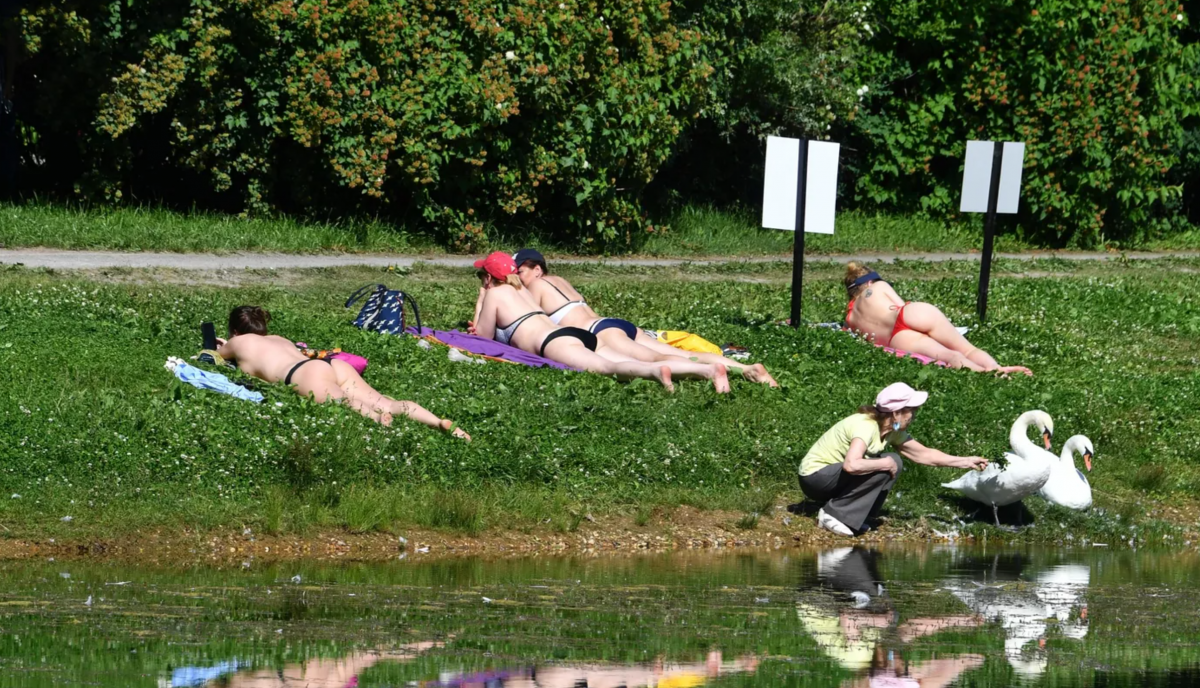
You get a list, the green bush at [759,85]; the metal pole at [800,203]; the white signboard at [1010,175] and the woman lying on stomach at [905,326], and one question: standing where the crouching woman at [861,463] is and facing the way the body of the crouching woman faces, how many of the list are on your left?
4

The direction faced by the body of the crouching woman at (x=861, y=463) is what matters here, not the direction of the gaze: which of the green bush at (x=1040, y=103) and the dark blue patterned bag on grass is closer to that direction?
the green bush

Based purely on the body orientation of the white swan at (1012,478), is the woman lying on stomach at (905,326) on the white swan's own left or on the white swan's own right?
on the white swan's own left

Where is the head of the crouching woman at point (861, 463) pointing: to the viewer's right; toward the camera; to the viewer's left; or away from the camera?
to the viewer's right

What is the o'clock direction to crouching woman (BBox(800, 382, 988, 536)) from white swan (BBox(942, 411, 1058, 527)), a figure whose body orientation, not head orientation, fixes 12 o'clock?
The crouching woman is roughly at 5 o'clock from the white swan.

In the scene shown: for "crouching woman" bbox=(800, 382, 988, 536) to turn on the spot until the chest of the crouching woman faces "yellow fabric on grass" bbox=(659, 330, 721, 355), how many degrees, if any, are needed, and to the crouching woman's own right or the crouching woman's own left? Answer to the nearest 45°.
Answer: approximately 135° to the crouching woman's own left

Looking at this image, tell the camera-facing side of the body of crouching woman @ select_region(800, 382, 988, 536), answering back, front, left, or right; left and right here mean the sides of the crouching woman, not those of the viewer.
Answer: right

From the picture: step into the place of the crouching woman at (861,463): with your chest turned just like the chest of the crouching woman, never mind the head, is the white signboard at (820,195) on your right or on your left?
on your left

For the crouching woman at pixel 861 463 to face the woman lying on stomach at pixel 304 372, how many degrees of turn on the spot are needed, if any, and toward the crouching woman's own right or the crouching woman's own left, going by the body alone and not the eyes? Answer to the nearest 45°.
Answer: approximately 180°

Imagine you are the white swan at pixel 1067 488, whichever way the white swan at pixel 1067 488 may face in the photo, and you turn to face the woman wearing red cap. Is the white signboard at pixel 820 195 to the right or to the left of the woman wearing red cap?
right

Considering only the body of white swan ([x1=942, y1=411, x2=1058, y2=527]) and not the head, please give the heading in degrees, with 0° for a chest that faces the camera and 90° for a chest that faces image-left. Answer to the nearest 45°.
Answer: approximately 270°

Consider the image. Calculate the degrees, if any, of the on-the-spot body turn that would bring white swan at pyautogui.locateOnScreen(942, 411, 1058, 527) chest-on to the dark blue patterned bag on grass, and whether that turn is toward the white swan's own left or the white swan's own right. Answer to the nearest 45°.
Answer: approximately 180°

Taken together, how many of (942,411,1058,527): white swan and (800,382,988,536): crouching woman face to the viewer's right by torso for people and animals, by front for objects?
2
